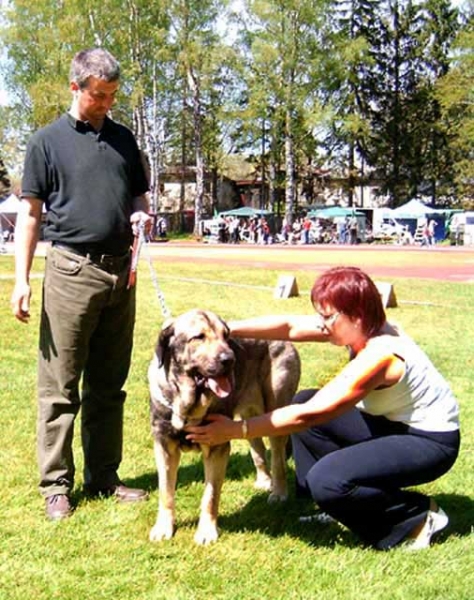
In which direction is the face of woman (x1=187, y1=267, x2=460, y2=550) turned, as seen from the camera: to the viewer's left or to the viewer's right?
to the viewer's left

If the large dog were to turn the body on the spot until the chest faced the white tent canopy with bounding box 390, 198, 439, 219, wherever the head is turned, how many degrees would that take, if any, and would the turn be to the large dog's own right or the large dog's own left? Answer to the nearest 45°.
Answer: approximately 135° to the large dog's own right

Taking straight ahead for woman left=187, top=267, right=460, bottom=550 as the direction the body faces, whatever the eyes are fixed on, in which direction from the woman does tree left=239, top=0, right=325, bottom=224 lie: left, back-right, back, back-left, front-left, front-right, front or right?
right

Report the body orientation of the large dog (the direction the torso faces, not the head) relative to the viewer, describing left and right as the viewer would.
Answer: facing the viewer and to the left of the viewer

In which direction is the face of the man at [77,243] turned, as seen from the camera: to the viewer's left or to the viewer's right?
to the viewer's right

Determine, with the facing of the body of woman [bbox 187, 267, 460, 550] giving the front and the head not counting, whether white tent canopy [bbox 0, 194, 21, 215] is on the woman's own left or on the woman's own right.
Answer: on the woman's own right

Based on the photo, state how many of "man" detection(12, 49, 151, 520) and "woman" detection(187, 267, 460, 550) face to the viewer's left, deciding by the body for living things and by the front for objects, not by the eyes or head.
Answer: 1

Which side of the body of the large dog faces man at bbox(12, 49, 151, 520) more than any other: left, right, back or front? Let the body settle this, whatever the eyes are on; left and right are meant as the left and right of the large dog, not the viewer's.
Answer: right

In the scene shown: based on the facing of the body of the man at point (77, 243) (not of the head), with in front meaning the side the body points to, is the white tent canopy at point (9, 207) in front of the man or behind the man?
behind

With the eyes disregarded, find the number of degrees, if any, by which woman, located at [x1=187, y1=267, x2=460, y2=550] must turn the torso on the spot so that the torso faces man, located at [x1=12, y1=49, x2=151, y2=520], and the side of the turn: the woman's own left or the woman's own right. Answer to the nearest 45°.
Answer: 0° — they already face them

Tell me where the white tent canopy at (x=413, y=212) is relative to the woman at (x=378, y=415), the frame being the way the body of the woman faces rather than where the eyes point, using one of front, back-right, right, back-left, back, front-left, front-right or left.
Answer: right

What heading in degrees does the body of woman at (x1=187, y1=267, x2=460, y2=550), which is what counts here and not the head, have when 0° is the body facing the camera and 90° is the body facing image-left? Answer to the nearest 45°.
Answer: approximately 90°

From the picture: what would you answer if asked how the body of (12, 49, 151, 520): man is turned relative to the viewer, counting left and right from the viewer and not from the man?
facing the viewer and to the right of the viewer
